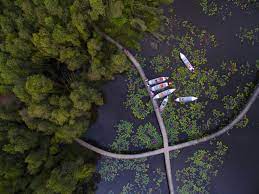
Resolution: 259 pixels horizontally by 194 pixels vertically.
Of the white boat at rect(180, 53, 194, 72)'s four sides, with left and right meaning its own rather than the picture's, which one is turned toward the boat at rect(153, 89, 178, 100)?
left

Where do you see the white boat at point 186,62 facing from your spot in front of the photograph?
facing away from the viewer and to the left of the viewer
